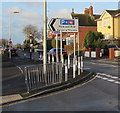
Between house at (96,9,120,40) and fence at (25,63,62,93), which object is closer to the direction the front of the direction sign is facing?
the fence

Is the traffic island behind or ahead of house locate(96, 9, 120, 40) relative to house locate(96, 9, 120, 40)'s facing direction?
ahead

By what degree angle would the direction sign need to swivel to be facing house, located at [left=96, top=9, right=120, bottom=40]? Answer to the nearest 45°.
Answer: approximately 180°

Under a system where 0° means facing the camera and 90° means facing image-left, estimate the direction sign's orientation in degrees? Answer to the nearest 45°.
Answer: approximately 0°

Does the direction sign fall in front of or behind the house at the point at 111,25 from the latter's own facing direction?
in front

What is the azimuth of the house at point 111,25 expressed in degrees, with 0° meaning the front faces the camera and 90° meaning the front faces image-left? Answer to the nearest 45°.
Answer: approximately 45°

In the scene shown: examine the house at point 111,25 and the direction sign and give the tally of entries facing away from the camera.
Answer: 0
